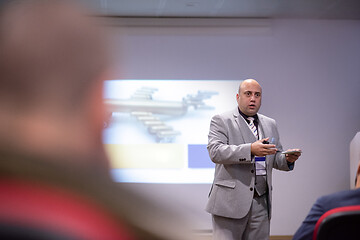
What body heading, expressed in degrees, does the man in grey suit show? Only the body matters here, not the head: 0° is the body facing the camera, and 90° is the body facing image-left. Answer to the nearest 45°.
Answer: approximately 315°

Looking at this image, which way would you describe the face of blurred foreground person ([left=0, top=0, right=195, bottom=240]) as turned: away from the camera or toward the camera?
away from the camera

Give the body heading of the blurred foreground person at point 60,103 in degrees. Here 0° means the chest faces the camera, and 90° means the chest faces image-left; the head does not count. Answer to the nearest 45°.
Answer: approximately 180°

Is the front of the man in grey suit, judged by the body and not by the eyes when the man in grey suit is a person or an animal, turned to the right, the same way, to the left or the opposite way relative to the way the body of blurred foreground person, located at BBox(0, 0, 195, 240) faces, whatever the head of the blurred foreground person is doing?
the opposite way

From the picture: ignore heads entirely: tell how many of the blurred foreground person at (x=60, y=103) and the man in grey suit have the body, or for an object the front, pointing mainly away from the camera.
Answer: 1

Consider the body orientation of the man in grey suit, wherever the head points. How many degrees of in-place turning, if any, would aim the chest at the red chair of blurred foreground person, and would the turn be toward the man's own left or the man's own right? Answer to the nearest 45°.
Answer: approximately 45° to the man's own right

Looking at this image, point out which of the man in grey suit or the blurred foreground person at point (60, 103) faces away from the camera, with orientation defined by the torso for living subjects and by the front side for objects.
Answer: the blurred foreground person

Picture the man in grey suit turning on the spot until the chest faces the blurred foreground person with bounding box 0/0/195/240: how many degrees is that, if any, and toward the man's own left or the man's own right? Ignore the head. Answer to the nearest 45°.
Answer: approximately 45° to the man's own right
